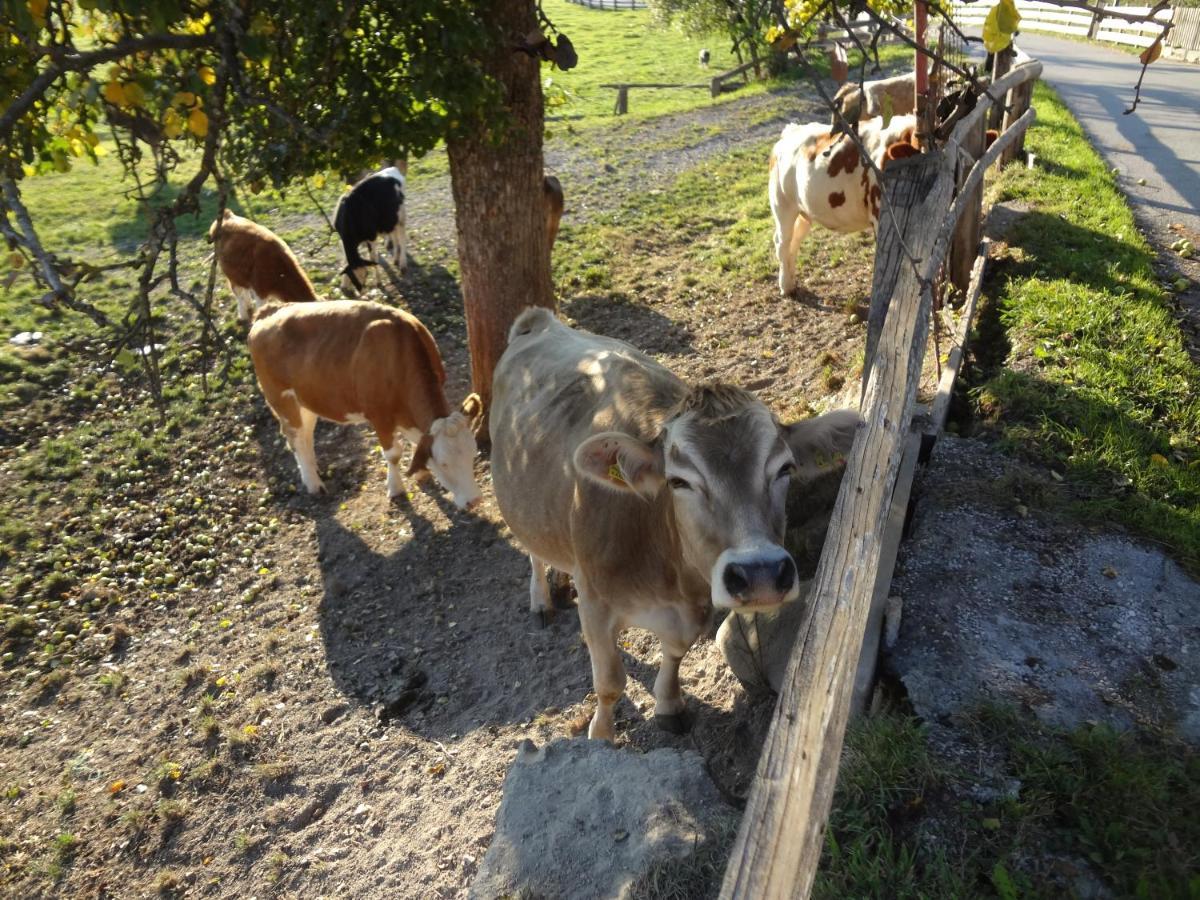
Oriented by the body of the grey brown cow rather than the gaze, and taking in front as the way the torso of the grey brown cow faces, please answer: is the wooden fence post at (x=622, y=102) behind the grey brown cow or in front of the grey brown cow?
behind

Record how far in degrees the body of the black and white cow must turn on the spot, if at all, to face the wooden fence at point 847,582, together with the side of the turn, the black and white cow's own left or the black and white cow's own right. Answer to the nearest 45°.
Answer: approximately 45° to the black and white cow's own left

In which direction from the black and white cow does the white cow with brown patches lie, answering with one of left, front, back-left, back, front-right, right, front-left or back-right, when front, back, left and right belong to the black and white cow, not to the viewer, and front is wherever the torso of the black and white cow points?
left

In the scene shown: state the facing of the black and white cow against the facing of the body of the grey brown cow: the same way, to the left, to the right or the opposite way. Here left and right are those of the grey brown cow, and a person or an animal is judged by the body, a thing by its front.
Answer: to the right

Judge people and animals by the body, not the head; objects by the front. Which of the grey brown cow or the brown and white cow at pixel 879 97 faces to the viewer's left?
the brown and white cow

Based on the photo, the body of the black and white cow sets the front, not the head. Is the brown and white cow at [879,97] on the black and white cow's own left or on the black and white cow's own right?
on the black and white cow's own left

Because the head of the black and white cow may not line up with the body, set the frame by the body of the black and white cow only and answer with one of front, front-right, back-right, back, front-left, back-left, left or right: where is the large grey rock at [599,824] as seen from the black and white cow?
front-left

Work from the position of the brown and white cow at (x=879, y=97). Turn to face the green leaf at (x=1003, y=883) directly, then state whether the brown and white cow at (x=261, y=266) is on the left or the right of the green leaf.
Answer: right

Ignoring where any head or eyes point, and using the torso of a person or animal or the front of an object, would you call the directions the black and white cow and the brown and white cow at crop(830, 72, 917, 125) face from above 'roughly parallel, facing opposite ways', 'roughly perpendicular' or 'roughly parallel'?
roughly perpendicular

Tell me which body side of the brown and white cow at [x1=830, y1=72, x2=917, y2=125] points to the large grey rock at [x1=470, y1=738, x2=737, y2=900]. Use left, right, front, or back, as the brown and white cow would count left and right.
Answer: left

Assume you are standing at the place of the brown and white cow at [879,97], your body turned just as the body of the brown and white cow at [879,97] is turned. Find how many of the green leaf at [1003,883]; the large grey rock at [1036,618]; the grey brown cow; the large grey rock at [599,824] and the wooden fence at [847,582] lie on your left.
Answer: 5

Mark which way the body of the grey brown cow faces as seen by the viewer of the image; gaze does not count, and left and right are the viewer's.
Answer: facing the viewer and to the right of the viewer

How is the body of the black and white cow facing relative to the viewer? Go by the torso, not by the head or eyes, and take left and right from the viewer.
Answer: facing the viewer and to the left of the viewer
